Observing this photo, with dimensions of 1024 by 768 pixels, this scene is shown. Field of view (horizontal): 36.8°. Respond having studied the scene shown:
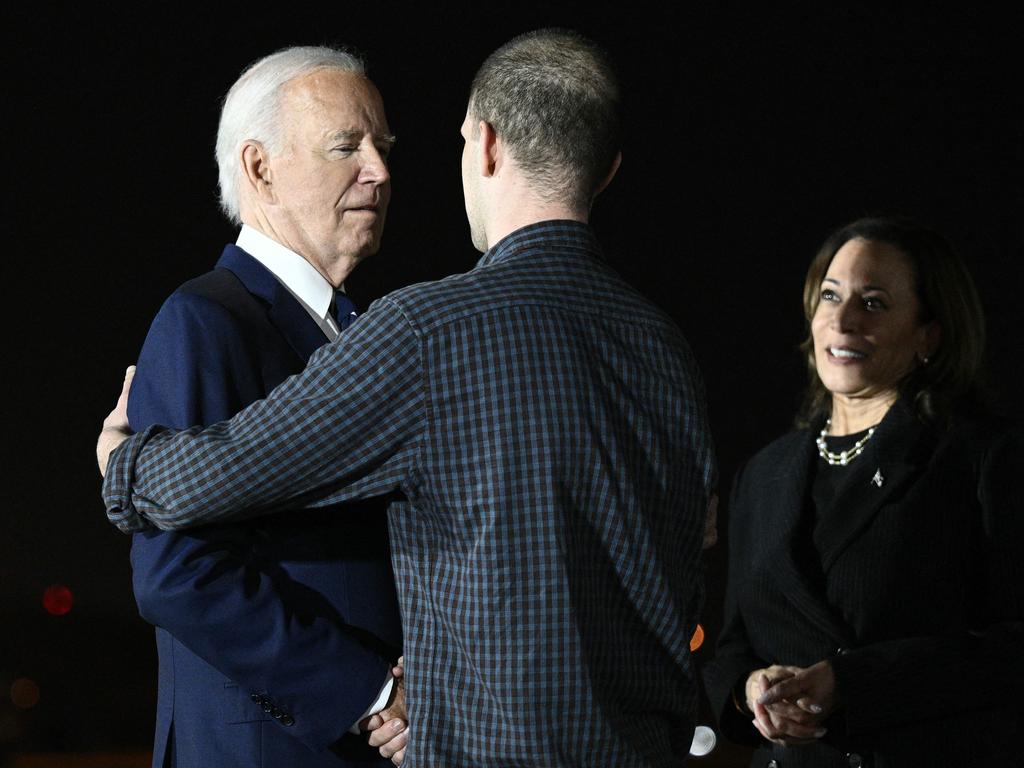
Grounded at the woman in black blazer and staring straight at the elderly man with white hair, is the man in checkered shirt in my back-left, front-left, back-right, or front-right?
front-left

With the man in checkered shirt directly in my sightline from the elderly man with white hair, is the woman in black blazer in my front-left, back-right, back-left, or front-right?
front-left

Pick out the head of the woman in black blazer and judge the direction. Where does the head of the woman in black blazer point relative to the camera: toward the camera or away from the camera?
toward the camera

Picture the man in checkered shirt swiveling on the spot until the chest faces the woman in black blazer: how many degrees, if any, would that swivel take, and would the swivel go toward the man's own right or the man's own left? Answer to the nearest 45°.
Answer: approximately 90° to the man's own right

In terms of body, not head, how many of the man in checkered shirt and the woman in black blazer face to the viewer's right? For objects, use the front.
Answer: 0

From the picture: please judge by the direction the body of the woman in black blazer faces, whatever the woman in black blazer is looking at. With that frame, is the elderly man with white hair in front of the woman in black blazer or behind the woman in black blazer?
in front

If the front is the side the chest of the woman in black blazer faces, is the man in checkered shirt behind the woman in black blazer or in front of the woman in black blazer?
in front

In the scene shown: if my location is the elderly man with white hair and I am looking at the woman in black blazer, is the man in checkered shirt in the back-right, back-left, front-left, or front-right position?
front-right

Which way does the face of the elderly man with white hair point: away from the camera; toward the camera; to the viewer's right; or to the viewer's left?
to the viewer's right

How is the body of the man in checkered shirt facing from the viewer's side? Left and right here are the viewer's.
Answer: facing away from the viewer and to the left of the viewer

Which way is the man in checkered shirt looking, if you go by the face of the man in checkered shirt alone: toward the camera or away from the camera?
away from the camera
